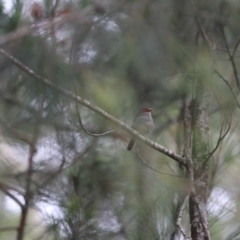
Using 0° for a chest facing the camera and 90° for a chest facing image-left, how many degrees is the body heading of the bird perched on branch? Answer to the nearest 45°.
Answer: approximately 315°
